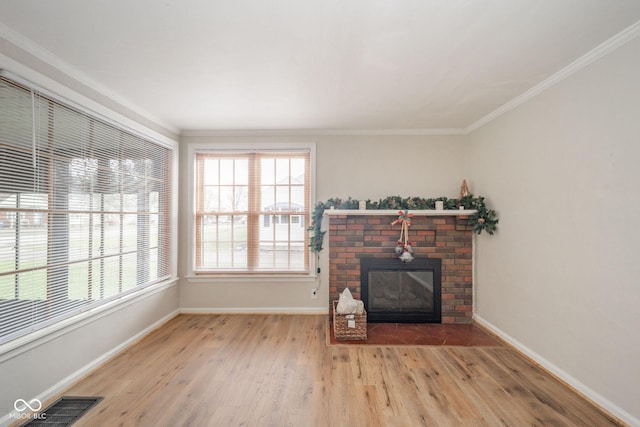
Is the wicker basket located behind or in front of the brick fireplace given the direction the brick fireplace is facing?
in front

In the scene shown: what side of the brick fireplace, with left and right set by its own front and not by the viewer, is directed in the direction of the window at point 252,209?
right

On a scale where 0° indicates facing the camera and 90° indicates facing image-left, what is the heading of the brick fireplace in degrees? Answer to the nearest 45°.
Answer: approximately 0°
